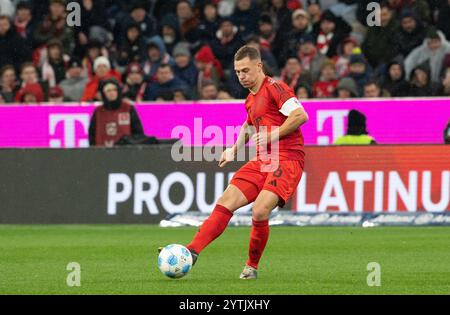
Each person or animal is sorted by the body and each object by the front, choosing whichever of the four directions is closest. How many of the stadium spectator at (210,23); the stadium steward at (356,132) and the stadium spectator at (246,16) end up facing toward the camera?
2

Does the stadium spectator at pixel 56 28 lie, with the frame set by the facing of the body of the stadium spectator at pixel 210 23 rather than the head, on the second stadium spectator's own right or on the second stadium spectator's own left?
on the second stadium spectator's own right

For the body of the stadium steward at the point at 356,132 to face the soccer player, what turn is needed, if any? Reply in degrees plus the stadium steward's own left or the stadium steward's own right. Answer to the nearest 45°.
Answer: approximately 180°

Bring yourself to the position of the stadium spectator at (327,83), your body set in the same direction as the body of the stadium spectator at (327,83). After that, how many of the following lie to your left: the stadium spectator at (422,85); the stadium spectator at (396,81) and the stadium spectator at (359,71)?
3

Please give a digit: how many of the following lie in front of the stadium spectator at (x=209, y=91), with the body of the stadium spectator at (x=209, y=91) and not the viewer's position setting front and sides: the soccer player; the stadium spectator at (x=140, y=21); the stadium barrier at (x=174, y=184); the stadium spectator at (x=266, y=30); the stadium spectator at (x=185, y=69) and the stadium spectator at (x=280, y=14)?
2

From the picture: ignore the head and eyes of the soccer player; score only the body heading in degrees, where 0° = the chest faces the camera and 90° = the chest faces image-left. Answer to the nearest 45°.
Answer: approximately 45°

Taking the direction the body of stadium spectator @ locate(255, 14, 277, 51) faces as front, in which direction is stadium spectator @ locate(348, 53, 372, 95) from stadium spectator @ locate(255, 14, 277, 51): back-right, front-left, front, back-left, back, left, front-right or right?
front-left

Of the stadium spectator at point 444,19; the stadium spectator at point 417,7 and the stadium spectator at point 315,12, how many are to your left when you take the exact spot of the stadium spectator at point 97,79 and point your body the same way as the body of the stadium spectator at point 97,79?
3

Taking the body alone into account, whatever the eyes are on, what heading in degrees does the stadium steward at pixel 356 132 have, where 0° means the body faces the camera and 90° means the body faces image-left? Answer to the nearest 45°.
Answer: approximately 180°

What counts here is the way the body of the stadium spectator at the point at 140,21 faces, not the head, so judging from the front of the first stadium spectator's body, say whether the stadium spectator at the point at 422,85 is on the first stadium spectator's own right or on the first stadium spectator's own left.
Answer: on the first stadium spectator's own left

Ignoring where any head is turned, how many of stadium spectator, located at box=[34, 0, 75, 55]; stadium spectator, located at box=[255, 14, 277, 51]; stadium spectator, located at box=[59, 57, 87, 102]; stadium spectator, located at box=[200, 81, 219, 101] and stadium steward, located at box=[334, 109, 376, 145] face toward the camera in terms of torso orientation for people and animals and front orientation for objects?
4

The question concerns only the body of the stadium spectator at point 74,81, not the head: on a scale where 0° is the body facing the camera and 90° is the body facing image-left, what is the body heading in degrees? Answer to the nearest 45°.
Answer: approximately 0°
